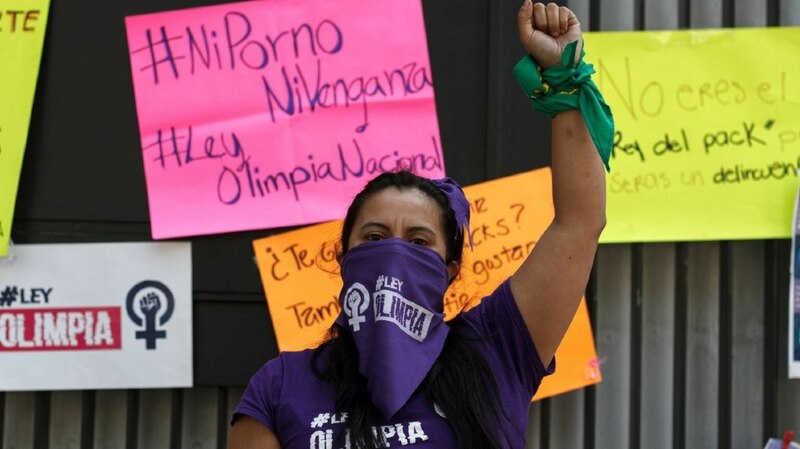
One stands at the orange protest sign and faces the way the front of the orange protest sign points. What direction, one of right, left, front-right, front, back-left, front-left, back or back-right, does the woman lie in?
front

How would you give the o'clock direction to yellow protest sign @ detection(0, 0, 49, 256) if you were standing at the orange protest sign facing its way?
The yellow protest sign is roughly at 3 o'clock from the orange protest sign.

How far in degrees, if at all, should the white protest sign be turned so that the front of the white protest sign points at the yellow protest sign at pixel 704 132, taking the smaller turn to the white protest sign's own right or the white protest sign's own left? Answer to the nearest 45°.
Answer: approximately 90° to the white protest sign's own left

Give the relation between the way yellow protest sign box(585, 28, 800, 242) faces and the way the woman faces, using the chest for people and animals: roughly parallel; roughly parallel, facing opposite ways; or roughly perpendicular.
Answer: roughly parallel

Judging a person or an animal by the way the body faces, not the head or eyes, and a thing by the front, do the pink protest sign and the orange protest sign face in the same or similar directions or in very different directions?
same or similar directions

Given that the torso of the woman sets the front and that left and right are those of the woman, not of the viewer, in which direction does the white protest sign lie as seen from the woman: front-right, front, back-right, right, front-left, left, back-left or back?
back-right

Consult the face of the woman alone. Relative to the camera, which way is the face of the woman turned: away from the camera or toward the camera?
toward the camera

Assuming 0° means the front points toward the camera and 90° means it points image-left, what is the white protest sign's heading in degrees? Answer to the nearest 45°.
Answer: approximately 0°

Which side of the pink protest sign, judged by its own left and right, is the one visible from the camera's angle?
front

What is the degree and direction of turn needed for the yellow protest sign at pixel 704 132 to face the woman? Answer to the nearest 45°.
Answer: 0° — it already faces them

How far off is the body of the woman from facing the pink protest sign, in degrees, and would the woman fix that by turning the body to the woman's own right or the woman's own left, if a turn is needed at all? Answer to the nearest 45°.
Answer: approximately 180°

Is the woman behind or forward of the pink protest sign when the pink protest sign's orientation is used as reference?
forward

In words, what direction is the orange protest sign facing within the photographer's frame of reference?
facing the viewer

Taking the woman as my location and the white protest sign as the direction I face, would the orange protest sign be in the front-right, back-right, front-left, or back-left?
front-right
